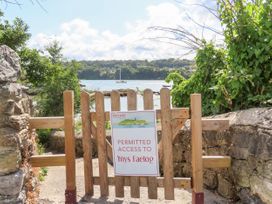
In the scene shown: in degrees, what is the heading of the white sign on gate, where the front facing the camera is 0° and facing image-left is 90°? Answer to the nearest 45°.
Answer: approximately 0°

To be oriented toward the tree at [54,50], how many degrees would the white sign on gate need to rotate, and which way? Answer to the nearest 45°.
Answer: approximately 180°

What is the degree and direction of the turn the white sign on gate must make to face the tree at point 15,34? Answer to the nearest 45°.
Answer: approximately 135° to its right

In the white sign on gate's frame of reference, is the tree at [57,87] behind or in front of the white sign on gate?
behind

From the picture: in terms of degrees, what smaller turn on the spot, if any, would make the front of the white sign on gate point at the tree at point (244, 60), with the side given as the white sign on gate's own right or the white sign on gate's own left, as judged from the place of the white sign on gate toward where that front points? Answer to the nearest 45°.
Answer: approximately 135° to the white sign on gate's own left

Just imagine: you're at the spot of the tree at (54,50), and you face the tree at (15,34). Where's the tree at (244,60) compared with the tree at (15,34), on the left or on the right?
left
